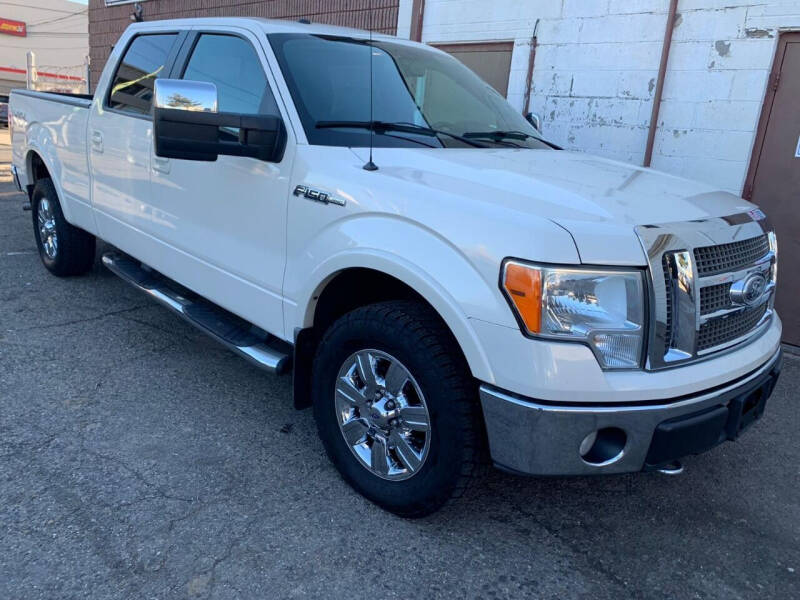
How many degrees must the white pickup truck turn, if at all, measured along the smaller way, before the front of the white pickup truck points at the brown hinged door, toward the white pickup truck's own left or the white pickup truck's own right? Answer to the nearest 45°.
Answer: approximately 90° to the white pickup truck's own left

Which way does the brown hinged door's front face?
toward the camera

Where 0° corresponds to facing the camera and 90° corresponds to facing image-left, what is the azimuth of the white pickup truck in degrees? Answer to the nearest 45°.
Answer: approximately 315°

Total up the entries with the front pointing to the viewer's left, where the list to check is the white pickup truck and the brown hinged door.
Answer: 0

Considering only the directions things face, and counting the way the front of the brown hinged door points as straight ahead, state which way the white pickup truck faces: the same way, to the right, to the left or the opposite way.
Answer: to the left

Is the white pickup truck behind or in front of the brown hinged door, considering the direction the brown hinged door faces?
in front
